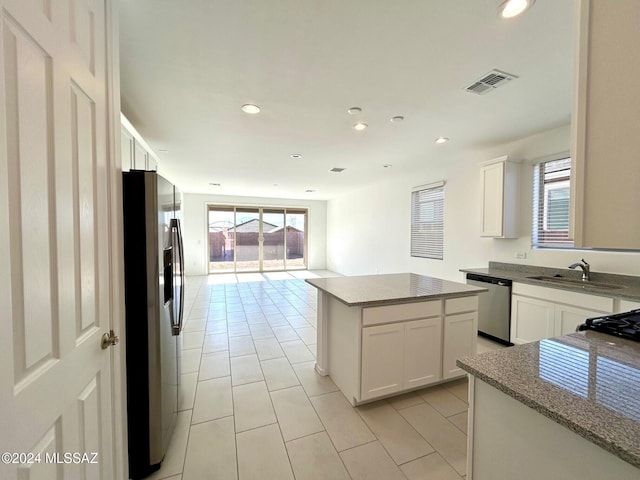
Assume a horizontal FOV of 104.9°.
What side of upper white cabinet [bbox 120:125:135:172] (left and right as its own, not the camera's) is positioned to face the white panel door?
right

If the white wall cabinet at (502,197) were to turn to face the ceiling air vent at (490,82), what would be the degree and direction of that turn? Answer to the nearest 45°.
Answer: approximately 45° to its left

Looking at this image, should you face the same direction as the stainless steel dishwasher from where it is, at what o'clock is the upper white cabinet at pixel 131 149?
The upper white cabinet is roughly at 12 o'clock from the stainless steel dishwasher.

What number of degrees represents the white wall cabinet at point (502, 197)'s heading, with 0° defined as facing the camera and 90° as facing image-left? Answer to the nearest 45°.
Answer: approximately 45°

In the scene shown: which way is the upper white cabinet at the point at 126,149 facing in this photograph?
to the viewer's right

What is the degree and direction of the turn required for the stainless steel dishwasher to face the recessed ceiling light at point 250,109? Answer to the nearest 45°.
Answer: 0° — it already faces it

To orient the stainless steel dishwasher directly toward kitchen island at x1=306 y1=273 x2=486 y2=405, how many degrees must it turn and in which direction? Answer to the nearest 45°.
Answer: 0° — it already faces it

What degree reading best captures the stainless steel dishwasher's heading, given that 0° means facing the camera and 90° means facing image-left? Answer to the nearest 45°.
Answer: approximately 45°
